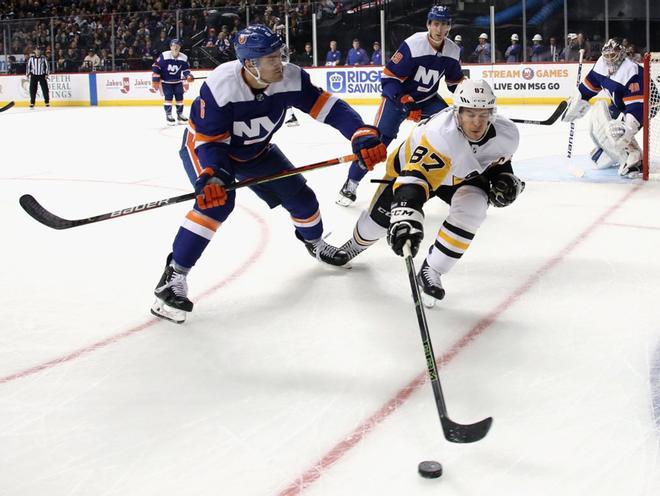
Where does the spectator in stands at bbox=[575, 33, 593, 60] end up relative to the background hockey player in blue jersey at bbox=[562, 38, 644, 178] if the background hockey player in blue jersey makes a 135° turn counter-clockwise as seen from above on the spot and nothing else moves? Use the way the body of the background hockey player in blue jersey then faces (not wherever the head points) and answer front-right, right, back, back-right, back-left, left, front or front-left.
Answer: left

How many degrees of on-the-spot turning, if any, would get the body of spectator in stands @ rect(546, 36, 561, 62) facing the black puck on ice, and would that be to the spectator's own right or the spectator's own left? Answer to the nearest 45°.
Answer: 0° — they already face it

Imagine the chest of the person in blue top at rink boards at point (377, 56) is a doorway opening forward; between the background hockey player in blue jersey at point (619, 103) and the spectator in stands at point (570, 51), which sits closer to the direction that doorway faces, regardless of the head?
the background hockey player in blue jersey

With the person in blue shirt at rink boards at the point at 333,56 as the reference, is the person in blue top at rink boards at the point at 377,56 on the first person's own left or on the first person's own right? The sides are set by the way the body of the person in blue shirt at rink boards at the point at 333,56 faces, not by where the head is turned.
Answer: on the first person's own left

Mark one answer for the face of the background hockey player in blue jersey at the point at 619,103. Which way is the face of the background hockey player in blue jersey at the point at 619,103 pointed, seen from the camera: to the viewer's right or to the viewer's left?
to the viewer's left

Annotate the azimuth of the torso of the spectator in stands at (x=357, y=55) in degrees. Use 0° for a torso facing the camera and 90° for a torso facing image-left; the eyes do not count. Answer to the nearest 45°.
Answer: approximately 0°

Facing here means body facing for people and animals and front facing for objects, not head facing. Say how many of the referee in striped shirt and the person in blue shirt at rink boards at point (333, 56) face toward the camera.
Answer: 2
